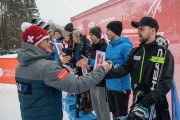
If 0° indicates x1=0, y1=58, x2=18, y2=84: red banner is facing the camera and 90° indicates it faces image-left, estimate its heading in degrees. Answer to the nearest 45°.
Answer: approximately 0°

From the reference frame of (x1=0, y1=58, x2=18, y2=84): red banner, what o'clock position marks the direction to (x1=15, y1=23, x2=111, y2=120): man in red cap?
The man in red cap is roughly at 12 o'clock from the red banner.

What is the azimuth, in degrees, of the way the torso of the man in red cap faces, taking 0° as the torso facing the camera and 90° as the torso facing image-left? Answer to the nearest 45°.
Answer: approximately 225°

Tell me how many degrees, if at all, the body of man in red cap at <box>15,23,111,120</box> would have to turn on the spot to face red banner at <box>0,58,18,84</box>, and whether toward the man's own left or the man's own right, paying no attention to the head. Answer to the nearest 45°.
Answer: approximately 45° to the man's own left

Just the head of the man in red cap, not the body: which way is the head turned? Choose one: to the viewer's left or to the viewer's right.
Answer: to the viewer's right
